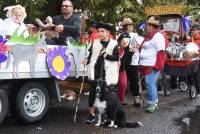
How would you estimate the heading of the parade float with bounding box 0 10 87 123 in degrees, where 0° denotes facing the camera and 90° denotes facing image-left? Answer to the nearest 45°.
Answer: approximately 45°

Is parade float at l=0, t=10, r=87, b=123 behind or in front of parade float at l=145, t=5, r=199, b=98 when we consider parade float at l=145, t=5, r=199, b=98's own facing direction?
in front

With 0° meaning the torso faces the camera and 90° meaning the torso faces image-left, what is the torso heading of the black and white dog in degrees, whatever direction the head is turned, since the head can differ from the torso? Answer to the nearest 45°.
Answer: approximately 45°

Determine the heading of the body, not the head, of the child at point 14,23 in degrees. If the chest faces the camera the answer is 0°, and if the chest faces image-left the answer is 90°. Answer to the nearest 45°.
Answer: approximately 0°

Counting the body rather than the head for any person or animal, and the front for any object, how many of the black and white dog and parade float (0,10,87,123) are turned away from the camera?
0

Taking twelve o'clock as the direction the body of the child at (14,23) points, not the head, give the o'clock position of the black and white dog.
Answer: The black and white dog is roughly at 10 o'clock from the child.
